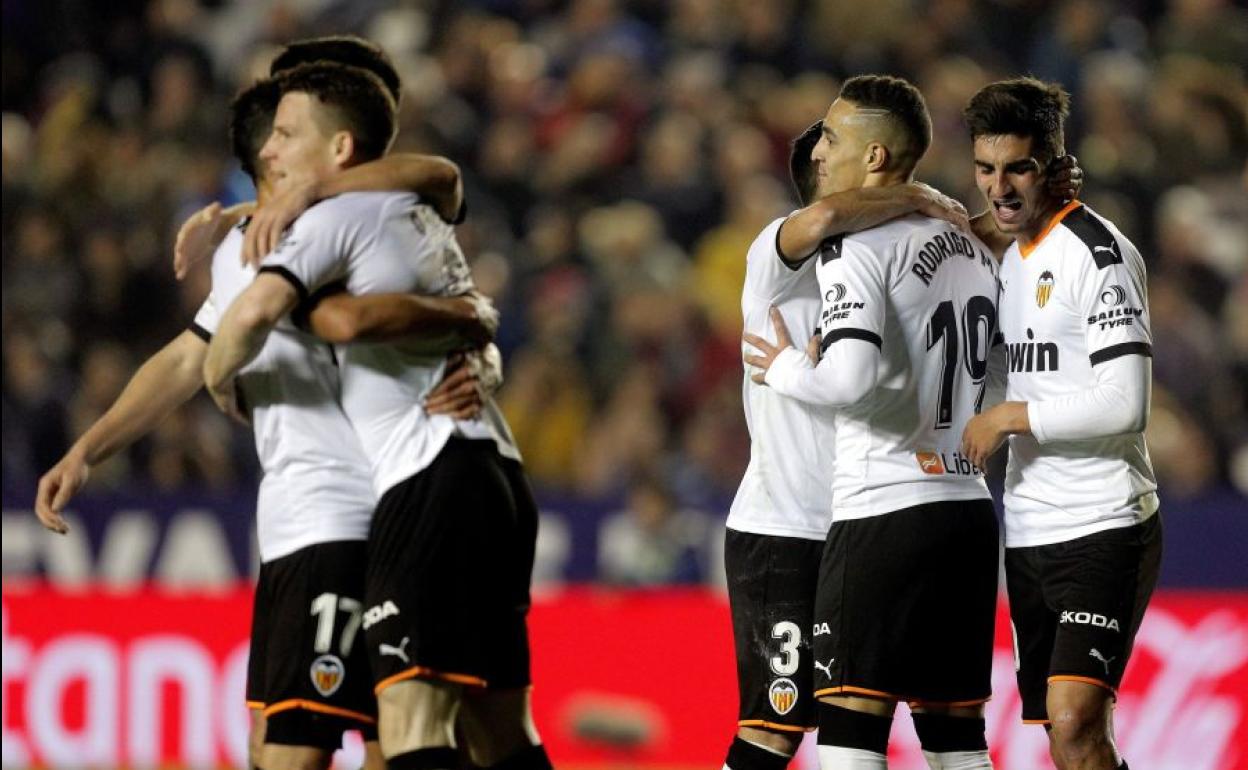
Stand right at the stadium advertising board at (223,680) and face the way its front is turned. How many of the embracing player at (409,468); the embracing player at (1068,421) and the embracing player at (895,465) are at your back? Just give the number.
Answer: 0

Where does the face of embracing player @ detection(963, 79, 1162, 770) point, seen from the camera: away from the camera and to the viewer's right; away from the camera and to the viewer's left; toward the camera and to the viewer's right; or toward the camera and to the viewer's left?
toward the camera and to the viewer's left

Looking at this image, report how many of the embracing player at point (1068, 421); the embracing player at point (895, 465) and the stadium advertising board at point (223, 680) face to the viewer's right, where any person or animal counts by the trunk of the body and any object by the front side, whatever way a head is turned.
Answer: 0

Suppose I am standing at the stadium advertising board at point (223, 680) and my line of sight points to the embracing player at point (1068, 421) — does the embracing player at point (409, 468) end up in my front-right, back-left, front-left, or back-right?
front-right

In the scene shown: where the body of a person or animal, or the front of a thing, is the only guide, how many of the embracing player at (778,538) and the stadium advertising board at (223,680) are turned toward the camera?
1

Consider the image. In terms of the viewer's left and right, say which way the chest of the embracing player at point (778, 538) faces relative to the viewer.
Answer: facing to the right of the viewer

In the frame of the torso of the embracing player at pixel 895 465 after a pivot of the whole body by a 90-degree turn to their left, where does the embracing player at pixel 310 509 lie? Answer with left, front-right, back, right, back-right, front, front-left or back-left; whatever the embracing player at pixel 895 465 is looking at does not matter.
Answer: front-right

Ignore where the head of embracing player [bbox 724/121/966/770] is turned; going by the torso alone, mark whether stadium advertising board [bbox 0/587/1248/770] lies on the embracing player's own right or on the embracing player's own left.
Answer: on the embracing player's own left

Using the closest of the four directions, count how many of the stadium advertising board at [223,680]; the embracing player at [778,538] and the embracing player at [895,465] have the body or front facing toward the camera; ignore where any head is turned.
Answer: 1

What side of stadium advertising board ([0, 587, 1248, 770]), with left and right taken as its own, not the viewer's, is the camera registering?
front

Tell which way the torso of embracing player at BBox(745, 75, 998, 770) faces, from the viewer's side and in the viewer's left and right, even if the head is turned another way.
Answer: facing away from the viewer and to the left of the viewer

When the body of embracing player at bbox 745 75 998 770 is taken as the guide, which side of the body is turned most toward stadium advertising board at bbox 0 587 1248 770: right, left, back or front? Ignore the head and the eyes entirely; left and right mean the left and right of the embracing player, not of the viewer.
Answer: front

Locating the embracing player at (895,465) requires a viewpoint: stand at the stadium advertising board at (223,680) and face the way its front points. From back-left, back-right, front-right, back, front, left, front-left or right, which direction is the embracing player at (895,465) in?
front-left

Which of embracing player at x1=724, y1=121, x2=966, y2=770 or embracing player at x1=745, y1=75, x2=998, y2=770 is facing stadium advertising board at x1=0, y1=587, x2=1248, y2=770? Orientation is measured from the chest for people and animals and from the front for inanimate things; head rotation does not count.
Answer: embracing player at x1=745, y1=75, x2=998, y2=770

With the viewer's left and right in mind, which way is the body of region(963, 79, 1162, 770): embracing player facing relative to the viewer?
facing the viewer and to the left of the viewer

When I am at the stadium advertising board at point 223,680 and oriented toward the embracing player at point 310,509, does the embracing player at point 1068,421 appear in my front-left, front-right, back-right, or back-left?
front-left

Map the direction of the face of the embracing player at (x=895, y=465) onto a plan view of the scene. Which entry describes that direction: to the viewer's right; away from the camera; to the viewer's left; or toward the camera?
to the viewer's left

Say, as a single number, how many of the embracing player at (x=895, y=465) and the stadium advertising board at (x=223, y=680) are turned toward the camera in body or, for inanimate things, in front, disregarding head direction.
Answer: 1
